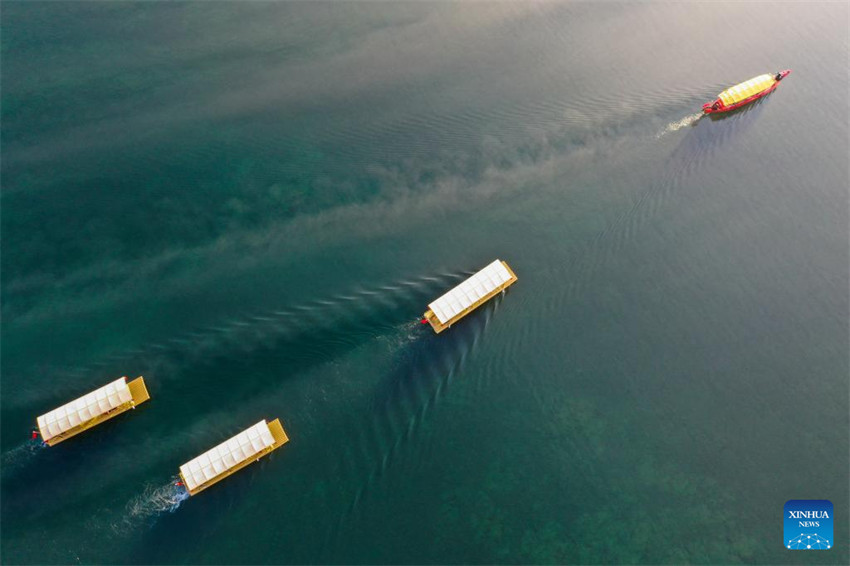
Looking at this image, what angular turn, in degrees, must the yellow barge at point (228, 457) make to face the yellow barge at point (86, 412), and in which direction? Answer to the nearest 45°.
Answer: approximately 90° to its left

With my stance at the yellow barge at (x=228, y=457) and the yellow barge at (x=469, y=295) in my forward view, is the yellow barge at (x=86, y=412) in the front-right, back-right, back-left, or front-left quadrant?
back-left

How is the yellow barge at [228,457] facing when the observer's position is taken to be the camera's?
facing away from the viewer and to the right of the viewer

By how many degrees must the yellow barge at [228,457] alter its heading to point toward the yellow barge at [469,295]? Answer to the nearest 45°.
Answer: approximately 45° to its right

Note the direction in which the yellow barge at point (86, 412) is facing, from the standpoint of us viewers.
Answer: facing away from the viewer and to the right of the viewer

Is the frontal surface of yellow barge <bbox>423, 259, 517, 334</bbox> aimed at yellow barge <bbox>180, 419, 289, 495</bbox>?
no

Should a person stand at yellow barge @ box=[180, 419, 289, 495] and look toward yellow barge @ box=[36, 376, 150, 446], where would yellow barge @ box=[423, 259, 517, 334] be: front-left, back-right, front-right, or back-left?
back-right

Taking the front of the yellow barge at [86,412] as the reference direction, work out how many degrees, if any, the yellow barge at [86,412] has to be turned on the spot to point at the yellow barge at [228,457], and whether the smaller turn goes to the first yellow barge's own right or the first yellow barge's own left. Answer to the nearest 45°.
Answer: approximately 90° to the first yellow barge's own right

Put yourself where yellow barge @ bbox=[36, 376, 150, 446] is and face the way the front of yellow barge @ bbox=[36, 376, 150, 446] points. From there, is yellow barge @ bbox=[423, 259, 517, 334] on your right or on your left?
on your right

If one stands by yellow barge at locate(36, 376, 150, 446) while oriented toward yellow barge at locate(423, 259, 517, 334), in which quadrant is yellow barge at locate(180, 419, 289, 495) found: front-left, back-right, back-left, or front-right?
front-right

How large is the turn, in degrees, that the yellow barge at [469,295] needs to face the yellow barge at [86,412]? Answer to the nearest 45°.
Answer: approximately 135° to its left

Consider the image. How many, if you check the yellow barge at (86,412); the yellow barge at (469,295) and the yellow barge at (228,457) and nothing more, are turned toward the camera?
0

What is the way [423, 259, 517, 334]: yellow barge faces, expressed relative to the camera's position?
facing away from the viewer and to the right of the viewer
